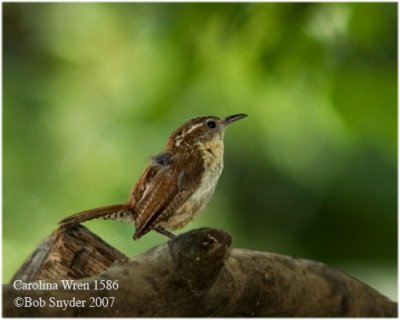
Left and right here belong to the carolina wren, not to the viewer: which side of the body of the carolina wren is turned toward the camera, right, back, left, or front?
right
